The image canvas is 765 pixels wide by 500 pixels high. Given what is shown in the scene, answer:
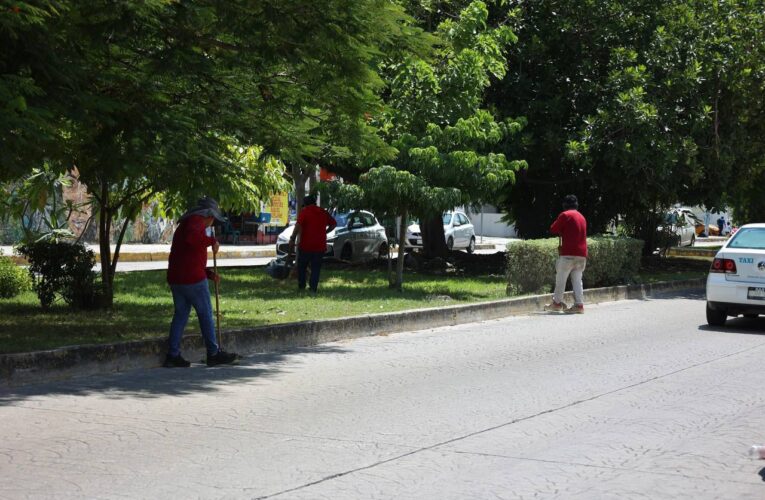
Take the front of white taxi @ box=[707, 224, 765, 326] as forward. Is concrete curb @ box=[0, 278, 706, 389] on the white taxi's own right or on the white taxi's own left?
on the white taxi's own left

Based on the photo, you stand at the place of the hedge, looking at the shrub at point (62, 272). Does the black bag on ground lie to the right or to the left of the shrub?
right

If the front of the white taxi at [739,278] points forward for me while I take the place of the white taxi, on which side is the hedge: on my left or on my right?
on my left

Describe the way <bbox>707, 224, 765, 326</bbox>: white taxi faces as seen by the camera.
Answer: facing away from the viewer

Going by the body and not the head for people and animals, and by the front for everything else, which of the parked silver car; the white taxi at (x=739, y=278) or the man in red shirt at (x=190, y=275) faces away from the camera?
the white taxi

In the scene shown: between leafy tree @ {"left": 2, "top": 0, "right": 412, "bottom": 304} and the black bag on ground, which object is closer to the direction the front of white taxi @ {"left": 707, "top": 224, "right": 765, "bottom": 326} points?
the black bag on ground

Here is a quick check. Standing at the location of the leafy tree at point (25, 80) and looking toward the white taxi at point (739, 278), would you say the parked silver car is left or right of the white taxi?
left

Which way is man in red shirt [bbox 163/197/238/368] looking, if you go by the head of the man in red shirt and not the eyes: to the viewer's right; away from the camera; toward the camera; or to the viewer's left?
to the viewer's right

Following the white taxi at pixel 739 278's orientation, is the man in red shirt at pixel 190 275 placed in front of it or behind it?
behind

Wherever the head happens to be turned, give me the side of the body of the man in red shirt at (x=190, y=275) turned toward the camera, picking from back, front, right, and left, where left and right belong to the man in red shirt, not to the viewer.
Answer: right

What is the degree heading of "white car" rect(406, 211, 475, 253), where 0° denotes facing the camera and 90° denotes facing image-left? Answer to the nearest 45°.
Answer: approximately 45°

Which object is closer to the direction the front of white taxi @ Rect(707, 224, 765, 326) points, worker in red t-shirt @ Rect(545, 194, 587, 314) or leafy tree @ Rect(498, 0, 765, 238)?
the leafy tree
